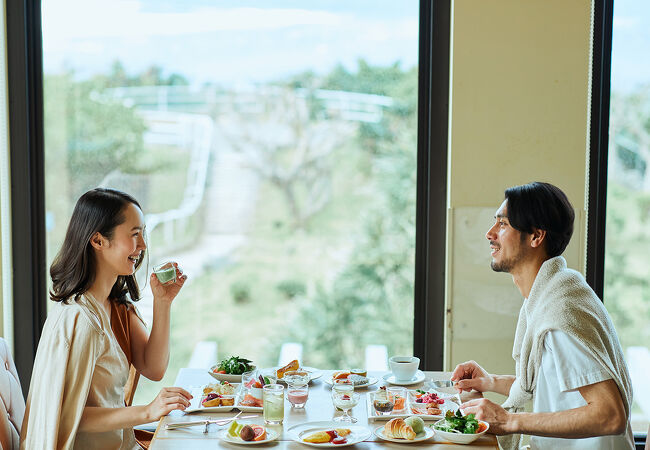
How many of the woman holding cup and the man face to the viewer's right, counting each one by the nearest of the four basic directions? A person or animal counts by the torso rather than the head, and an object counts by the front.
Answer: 1

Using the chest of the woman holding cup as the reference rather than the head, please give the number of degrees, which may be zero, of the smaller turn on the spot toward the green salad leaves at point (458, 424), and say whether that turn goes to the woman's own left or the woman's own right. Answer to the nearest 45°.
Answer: approximately 45° to the woman's own right

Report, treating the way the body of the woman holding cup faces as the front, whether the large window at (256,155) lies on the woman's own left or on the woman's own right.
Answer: on the woman's own left

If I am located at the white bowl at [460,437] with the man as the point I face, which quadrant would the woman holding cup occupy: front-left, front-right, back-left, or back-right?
back-left

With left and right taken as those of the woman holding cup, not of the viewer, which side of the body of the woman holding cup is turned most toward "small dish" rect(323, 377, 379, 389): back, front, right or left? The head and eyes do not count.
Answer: front

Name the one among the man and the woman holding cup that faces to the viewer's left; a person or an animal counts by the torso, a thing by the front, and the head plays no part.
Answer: the man

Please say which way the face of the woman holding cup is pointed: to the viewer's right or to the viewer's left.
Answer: to the viewer's right

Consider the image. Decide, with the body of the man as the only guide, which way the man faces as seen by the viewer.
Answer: to the viewer's left

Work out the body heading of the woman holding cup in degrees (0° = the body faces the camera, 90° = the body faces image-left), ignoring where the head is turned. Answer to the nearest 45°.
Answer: approximately 270°
